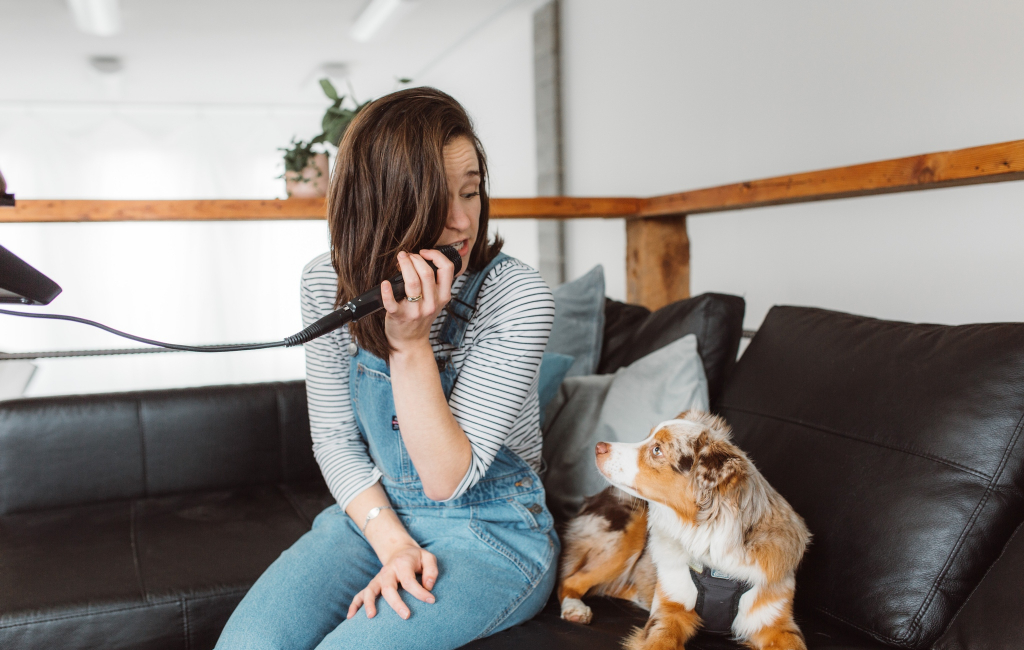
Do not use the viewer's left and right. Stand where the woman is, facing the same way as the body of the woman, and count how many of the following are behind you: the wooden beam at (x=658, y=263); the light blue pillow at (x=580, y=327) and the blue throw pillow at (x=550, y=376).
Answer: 3

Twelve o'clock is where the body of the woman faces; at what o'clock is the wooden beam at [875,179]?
The wooden beam is roughly at 7 o'clock from the woman.

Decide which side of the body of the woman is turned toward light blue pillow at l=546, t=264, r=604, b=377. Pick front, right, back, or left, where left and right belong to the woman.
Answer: back

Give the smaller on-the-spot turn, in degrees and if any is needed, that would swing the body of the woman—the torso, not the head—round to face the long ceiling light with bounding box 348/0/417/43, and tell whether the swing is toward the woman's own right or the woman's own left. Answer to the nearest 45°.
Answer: approximately 135° to the woman's own right

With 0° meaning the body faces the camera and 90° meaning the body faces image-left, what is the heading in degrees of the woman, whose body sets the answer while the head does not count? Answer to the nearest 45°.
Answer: approximately 45°

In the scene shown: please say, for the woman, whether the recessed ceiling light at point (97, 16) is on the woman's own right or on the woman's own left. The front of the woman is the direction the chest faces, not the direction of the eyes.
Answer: on the woman's own right

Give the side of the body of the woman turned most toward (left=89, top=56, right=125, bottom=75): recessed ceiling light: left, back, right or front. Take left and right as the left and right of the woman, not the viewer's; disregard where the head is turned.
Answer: right

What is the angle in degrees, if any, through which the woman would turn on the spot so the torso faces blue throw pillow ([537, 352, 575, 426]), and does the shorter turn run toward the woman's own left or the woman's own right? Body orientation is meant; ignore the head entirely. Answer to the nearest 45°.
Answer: approximately 180°

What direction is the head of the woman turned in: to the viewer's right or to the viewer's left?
to the viewer's right

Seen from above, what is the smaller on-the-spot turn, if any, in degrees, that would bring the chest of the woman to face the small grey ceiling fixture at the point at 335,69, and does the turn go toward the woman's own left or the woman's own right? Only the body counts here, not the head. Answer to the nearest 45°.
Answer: approximately 135° to the woman's own right
